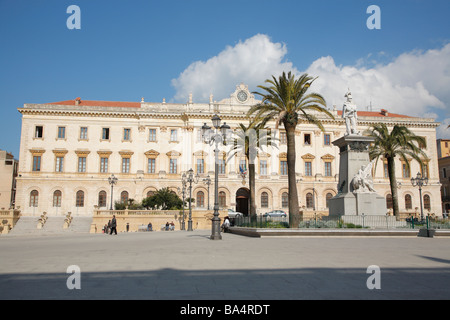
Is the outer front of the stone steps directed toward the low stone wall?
no

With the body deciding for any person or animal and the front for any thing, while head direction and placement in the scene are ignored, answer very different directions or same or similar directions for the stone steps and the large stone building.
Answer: same or similar directions

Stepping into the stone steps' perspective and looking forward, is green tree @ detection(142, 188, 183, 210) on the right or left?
on its left

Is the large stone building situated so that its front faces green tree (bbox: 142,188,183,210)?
no

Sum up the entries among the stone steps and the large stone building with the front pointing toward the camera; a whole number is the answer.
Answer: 2

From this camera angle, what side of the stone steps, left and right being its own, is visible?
front
